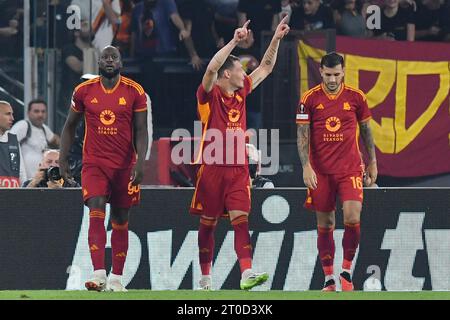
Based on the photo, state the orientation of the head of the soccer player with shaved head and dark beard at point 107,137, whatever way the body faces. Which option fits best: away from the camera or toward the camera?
toward the camera

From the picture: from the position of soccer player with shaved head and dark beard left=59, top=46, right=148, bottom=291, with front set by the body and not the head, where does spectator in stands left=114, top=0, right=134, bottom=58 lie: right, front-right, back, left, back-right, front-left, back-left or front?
back

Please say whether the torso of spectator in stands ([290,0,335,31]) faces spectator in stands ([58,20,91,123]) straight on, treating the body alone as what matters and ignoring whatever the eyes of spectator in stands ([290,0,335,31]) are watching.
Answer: no

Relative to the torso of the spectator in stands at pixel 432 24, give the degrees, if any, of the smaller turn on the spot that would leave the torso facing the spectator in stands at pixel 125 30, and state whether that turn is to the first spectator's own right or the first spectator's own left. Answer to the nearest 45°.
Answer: approximately 90° to the first spectator's own right

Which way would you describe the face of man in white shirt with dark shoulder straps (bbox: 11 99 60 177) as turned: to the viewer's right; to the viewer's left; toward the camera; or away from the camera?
toward the camera

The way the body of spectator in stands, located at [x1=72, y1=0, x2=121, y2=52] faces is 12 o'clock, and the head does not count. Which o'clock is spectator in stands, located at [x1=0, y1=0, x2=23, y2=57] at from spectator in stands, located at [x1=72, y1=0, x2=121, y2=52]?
spectator in stands, located at [x1=0, y1=0, x2=23, y2=57] is roughly at 3 o'clock from spectator in stands, located at [x1=72, y1=0, x2=121, y2=52].

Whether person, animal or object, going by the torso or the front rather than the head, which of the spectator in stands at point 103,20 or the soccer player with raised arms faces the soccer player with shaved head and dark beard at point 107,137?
the spectator in stands

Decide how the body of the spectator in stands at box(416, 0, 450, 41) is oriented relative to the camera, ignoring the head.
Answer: toward the camera

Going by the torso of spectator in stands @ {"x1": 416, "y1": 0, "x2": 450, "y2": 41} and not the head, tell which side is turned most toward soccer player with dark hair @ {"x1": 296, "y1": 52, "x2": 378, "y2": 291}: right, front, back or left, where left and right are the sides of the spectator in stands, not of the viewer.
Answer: front

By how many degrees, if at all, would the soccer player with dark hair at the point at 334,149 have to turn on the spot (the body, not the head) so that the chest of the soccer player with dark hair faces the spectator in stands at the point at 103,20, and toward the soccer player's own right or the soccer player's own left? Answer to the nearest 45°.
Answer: approximately 135° to the soccer player's own right

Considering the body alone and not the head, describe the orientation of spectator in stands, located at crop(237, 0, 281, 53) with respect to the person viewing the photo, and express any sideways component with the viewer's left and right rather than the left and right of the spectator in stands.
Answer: facing the viewer

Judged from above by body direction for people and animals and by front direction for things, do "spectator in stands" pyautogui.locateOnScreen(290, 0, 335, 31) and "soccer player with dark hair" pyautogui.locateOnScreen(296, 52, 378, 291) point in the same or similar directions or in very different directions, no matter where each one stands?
same or similar directions

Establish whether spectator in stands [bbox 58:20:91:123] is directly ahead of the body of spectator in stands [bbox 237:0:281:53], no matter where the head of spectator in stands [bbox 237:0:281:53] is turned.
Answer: no

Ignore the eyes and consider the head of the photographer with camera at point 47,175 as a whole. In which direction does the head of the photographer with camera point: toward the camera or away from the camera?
toward the camera
